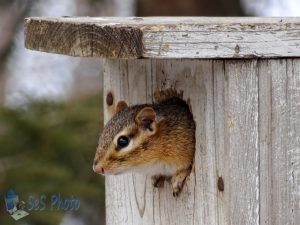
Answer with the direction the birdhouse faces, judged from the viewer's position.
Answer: facing the viewer and to the left of the viewer
